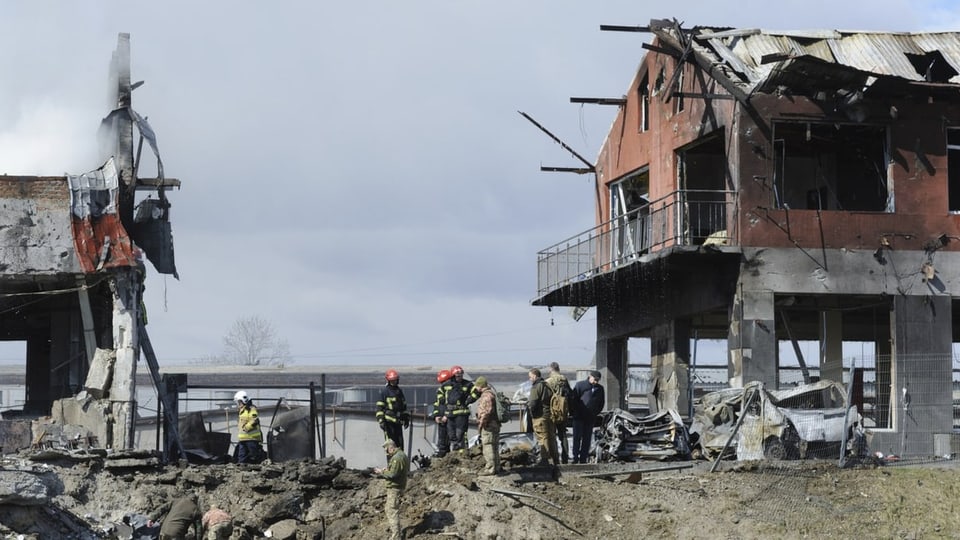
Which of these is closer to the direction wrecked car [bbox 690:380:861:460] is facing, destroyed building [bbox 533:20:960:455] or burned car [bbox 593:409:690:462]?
the burned car

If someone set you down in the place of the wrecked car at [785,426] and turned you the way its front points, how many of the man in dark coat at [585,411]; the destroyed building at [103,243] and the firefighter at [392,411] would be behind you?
0

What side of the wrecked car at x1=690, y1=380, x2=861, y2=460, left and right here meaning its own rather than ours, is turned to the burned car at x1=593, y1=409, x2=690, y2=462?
front

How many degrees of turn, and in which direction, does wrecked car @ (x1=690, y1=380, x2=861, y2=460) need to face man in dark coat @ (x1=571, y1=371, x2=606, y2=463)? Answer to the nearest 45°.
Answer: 0° — it already faces them

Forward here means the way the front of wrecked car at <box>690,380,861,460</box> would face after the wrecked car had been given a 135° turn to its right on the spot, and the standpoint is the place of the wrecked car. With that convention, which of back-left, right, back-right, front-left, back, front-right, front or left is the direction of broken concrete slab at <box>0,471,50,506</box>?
back

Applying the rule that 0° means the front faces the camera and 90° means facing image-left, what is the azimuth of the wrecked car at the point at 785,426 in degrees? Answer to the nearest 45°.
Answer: approximately 90°

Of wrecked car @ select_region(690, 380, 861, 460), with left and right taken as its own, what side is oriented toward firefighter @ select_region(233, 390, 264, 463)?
front

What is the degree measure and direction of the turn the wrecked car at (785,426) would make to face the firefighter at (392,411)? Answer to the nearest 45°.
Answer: approximately 45° to its left

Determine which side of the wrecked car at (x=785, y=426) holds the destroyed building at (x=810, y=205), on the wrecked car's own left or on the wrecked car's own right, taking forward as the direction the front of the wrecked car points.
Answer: on the wrecked car's own right

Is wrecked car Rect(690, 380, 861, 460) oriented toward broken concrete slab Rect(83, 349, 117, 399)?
yes
